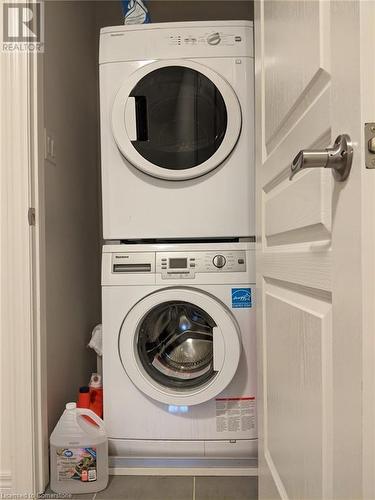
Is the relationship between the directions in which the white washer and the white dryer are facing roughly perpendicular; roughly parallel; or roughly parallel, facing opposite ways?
roughly parallel

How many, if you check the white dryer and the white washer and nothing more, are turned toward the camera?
2

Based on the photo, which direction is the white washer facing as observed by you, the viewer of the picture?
facing the viewer

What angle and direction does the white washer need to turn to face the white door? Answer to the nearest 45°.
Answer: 0° — it already faces it

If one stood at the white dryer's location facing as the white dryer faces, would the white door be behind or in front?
in front

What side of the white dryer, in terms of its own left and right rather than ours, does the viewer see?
front
